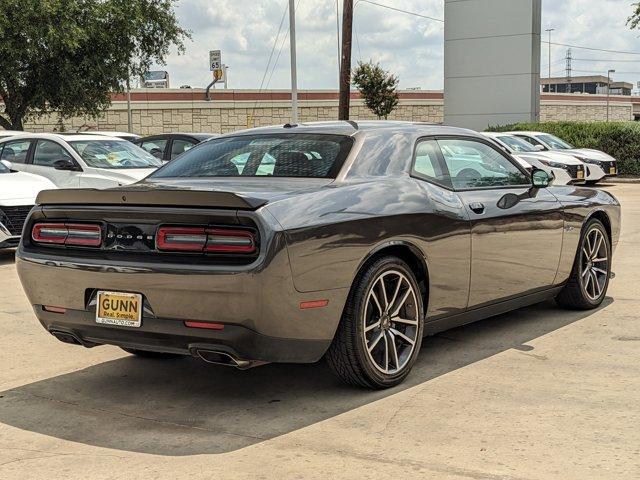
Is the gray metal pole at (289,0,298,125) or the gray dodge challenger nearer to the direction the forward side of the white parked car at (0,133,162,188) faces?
the gray dodge challenger

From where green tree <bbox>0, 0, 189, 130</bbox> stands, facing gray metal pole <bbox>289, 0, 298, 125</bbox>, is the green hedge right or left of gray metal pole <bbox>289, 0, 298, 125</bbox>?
right

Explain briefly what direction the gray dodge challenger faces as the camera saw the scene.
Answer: facing away from the viewer and to the right of the viewer

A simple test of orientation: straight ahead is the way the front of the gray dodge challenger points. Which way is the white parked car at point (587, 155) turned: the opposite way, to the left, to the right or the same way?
to the right

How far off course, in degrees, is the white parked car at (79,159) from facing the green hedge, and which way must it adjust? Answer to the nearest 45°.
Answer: approximately 90° to its left

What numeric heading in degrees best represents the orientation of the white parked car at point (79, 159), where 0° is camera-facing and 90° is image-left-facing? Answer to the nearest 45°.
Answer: approximately 315°

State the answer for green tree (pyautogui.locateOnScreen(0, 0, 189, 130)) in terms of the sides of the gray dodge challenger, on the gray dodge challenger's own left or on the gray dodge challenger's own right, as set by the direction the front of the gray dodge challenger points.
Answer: on the gray dodge challenger's own left

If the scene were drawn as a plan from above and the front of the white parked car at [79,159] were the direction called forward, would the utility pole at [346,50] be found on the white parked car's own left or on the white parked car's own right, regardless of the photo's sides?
on the white parked car's own left
